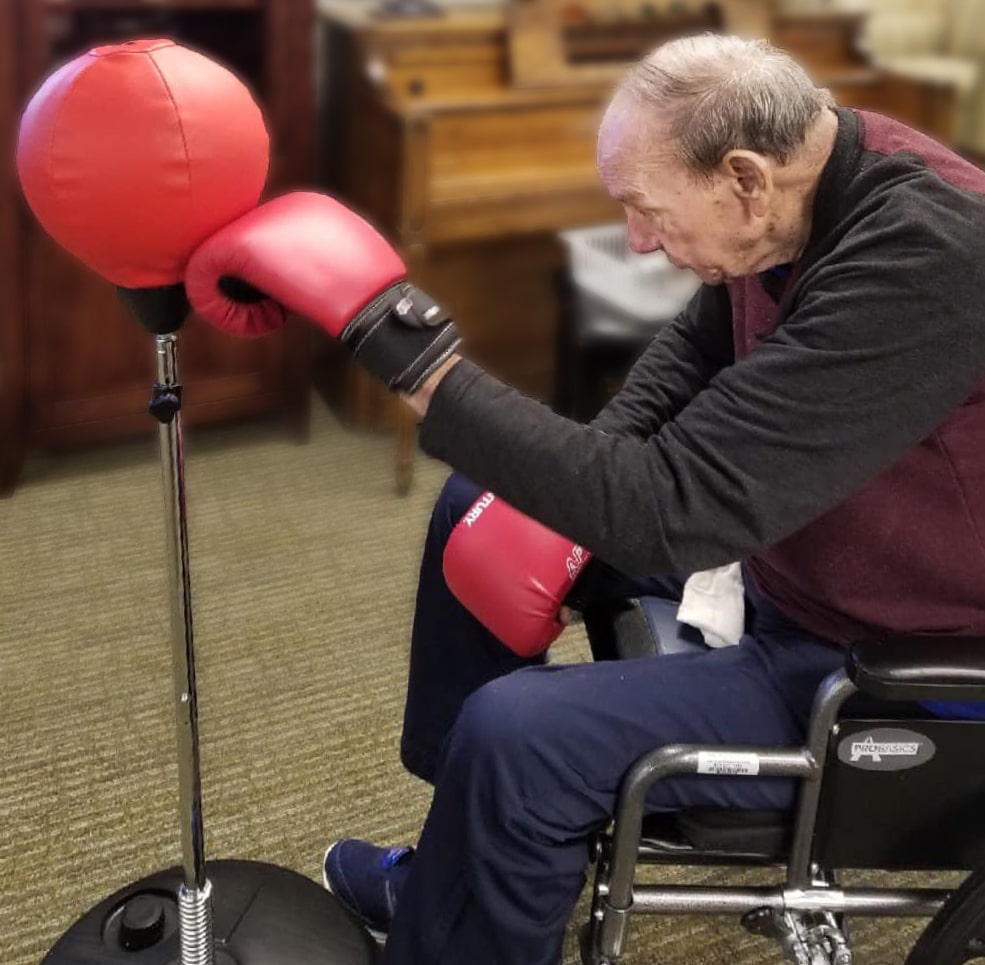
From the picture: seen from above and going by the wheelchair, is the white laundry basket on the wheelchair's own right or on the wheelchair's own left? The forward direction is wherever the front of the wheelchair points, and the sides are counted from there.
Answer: on the wheelchair's own right

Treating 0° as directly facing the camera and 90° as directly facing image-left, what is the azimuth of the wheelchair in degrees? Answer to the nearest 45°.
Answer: approximately 90°

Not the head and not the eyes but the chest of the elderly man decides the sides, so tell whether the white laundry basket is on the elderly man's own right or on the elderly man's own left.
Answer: on the elderly man's own right

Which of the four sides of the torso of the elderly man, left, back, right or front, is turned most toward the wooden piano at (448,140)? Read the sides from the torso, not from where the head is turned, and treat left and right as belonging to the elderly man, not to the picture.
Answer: right

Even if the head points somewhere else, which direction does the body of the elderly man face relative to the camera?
to the viewer's left
